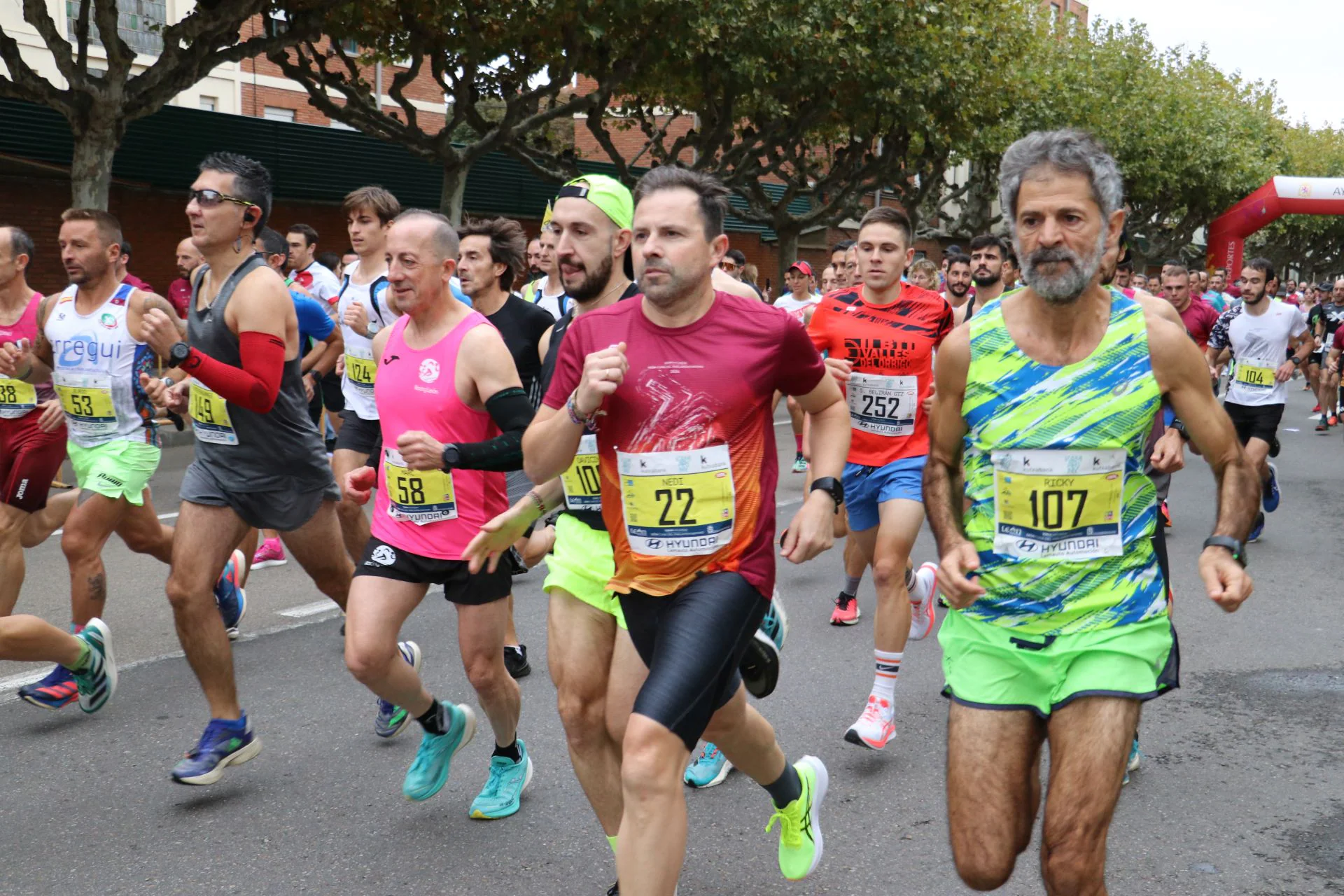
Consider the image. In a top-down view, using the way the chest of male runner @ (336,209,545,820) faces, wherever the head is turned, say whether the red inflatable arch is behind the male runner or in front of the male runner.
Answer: behind

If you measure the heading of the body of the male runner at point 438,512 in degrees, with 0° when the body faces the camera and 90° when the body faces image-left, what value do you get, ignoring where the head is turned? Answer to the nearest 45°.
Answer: approximately 45°

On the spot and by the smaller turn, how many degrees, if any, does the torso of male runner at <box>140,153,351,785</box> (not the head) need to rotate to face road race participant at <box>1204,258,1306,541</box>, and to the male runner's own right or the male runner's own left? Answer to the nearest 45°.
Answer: approximately 180°

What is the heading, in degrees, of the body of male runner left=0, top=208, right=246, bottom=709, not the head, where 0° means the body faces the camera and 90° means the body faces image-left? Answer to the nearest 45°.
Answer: approximately 45°

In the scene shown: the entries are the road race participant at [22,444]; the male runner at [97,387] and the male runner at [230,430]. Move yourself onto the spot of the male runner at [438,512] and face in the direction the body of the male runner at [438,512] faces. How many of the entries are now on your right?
3

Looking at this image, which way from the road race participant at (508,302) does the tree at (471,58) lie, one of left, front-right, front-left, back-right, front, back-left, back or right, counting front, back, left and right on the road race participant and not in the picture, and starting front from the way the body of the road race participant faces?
back-right

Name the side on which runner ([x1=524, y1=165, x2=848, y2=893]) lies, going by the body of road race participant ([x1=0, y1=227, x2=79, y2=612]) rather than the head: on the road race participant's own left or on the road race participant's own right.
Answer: on the road race participant's own left

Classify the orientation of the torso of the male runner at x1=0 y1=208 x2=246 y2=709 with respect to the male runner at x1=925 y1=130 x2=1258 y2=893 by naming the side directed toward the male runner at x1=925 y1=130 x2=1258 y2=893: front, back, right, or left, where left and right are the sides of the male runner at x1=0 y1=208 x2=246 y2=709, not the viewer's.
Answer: left

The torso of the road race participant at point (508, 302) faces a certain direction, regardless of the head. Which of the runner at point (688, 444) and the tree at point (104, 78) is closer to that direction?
the runner

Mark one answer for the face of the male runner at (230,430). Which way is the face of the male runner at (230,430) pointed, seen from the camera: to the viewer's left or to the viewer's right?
to the viewer's left

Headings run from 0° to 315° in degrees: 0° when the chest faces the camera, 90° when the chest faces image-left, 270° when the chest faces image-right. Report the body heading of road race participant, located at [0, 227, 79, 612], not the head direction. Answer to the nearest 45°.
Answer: approximately 45°
